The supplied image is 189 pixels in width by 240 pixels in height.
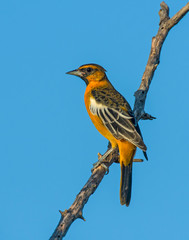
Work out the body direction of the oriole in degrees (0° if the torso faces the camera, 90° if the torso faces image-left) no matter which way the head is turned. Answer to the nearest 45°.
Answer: approximately 90°
